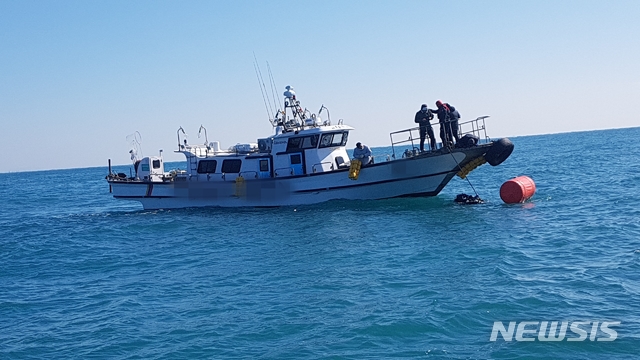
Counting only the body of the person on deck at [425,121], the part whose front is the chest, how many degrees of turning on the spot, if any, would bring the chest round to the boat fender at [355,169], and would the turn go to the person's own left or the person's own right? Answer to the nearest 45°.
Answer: approximately 90° to the person's own right

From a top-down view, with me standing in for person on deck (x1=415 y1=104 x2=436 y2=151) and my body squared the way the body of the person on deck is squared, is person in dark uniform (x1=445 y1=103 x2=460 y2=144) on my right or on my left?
on my left
